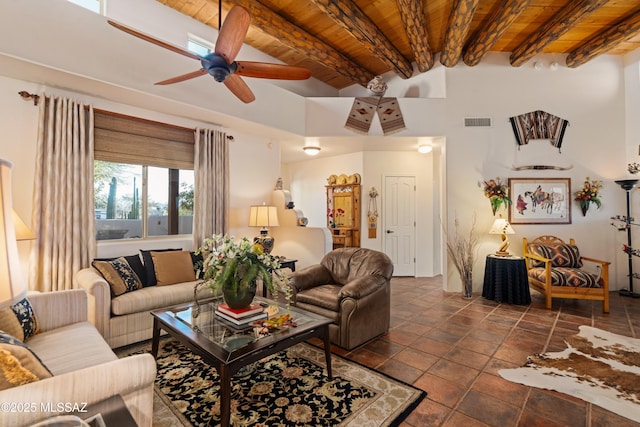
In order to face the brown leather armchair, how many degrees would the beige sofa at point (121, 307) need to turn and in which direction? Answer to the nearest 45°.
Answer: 0° — it already faces it

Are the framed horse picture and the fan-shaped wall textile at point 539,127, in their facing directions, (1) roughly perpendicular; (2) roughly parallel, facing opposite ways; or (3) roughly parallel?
roughly parallel

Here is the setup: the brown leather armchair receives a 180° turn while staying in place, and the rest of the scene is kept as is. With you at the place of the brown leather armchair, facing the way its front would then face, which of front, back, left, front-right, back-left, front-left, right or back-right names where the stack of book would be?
back

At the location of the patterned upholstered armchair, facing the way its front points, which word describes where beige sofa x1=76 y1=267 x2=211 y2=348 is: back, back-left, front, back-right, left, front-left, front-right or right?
right

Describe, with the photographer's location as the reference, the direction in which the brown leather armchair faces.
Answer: facing the viewer and to the left of the viewer

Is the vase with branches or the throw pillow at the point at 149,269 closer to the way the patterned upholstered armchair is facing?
the throw pillow

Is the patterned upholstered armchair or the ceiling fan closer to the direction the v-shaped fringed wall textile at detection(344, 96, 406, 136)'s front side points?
the ceiling fan

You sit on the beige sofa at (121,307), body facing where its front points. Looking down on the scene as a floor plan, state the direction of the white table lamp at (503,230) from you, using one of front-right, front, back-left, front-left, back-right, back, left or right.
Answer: front-left

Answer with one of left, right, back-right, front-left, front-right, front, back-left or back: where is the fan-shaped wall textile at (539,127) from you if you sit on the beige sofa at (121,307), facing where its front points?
front-left

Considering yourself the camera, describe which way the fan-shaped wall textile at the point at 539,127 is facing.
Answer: facing the viewer

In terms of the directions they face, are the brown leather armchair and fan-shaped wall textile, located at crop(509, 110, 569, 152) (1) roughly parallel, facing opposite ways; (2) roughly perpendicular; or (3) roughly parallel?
roughly parallel

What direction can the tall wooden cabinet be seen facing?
toward the camera

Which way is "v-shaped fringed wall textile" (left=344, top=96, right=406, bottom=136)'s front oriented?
toward the camera
